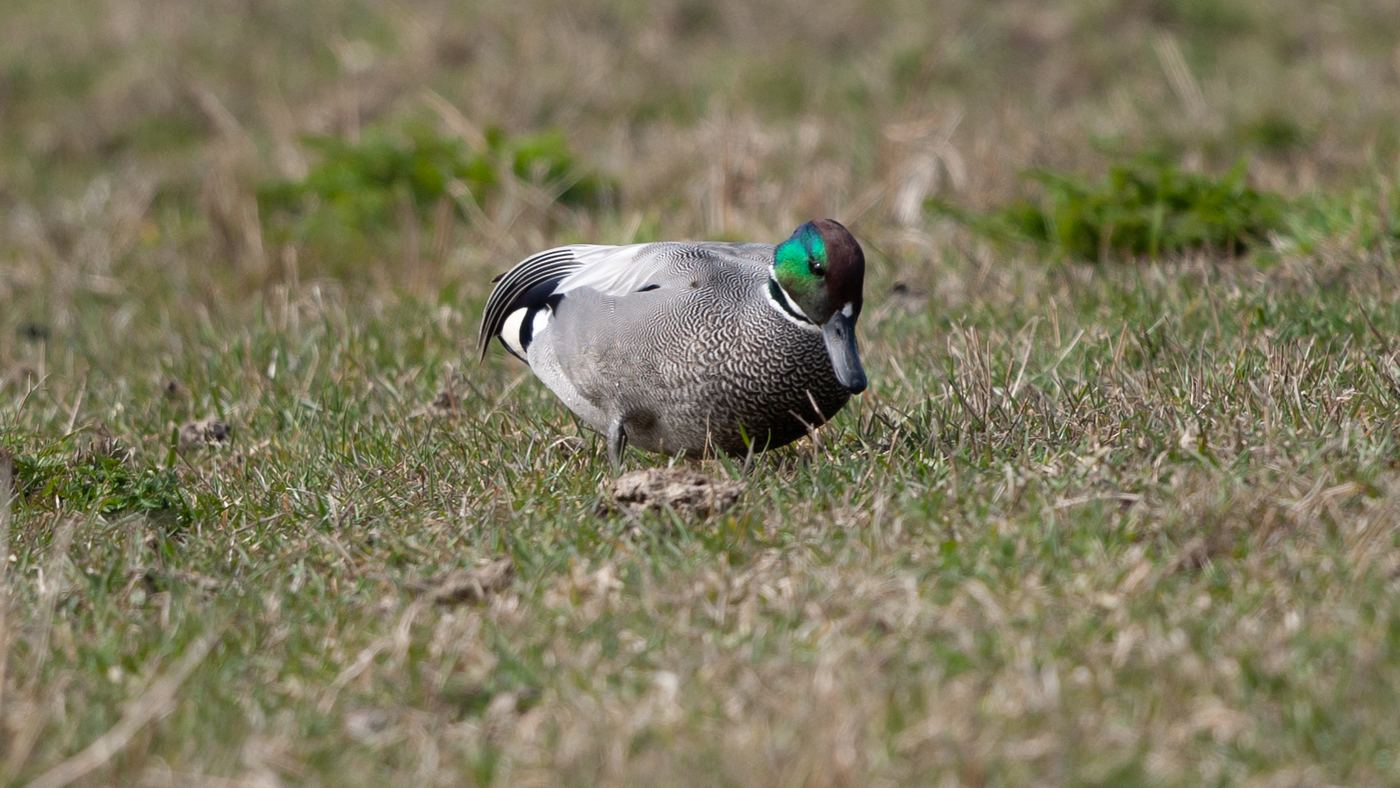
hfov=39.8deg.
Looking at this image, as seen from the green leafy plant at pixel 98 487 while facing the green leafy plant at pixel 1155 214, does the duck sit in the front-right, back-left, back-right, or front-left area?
front-right

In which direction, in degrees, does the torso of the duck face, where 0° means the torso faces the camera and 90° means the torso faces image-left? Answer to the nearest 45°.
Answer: approximately 315°

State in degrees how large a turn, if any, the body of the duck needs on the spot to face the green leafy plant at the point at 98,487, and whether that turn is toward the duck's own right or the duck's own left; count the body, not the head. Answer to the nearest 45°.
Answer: approximately 135° to the duck's own right

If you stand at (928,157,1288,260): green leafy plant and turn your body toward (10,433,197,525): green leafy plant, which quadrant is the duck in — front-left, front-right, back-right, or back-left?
front-left

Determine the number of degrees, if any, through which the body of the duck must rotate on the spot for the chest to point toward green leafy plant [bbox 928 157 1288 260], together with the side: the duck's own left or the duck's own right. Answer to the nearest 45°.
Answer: approximately 90° to the duck's own left
